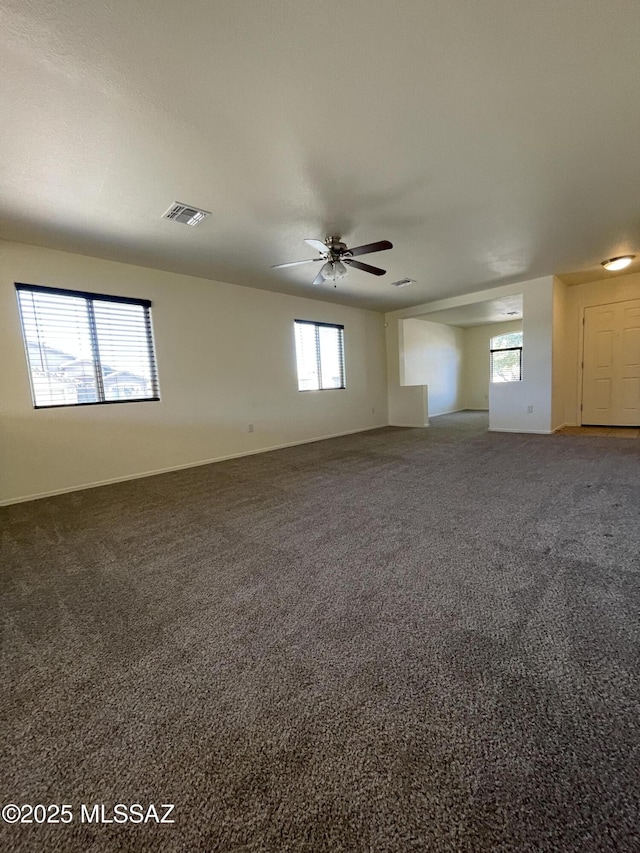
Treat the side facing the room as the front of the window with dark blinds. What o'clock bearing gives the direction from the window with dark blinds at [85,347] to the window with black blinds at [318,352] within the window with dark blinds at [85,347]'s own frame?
The window with black blinds is roughly at 10 o'clock from the window with dark blinds.

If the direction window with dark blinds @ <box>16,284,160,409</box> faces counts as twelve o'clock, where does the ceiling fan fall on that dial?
The ceiling fan is roughly at 12 o'clock from the window with dark blinds.

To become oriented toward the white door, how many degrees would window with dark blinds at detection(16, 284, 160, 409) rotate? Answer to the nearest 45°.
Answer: approximately 45° to its left

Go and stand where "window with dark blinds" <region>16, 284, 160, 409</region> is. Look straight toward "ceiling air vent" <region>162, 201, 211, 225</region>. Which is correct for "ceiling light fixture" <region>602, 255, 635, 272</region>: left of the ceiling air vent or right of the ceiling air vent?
left

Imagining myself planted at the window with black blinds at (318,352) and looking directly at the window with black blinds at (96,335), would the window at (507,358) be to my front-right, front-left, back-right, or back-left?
back-left

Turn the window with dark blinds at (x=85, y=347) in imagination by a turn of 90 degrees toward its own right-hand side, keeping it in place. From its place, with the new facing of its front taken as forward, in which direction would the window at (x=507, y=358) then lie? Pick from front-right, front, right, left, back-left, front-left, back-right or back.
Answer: back-left

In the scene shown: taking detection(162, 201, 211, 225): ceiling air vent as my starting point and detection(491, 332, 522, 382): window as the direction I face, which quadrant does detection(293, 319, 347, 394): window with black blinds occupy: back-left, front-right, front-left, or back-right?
front-left

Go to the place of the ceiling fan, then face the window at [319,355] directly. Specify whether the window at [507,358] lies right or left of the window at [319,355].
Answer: right

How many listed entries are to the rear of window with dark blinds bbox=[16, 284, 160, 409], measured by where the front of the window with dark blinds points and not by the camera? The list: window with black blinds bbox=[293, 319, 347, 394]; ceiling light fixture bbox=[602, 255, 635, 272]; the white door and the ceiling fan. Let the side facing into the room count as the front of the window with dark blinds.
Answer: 0

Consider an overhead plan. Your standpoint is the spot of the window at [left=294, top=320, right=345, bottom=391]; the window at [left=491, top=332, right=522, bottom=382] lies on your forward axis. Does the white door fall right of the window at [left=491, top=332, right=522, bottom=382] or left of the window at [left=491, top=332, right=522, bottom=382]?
right

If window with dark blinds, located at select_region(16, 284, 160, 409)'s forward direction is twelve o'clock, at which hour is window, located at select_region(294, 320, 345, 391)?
The window is roughly at 10 o'clock from the window with dark blinds.

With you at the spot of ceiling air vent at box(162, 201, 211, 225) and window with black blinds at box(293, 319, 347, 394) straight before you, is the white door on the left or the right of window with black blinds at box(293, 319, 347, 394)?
right

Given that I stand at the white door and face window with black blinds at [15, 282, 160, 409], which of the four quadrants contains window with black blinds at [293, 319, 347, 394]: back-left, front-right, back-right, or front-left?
front-right

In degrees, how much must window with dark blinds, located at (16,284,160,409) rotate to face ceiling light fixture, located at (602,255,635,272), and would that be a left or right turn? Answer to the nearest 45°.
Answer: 0° — it already faces it

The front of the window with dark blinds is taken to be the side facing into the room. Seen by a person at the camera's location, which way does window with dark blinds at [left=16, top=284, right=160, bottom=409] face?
facing the viewer and to the right of the viewer

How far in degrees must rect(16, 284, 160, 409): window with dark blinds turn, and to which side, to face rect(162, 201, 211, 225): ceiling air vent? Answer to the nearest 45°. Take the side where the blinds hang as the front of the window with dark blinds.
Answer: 0° — it already faces it

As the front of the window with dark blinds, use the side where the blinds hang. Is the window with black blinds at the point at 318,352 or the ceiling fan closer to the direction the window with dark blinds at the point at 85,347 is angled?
the ceiling fan
